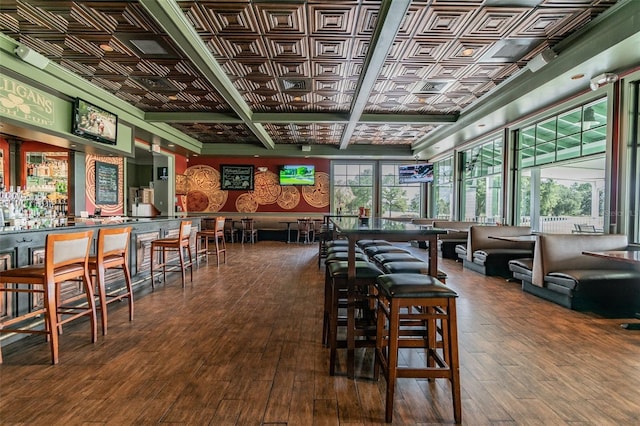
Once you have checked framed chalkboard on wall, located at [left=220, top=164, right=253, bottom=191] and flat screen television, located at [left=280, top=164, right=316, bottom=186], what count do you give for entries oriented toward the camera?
2

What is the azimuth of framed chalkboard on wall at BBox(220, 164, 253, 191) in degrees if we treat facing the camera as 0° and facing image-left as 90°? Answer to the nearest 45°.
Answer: approximately 0°

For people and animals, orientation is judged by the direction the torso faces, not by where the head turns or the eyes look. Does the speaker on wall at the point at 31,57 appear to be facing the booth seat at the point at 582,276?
yes

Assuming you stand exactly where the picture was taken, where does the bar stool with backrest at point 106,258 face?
facing away from the viewer and to the left of the viewer

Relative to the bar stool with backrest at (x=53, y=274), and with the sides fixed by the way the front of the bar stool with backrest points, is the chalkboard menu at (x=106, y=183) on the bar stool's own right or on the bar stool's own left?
on the bar stool's own right

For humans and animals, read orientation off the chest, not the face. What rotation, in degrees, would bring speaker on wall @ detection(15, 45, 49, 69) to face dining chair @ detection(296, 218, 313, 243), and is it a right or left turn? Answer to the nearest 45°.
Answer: approximately 45° to its left

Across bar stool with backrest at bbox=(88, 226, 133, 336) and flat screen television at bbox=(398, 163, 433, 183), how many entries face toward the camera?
1

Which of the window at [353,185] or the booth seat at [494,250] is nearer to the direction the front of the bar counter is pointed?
the booth seat

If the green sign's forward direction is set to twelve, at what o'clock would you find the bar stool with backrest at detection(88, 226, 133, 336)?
The bar stool with backrest is roughly at 1 o'clock from the green sign.

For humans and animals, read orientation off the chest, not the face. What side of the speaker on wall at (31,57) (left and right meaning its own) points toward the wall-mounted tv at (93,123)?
left
